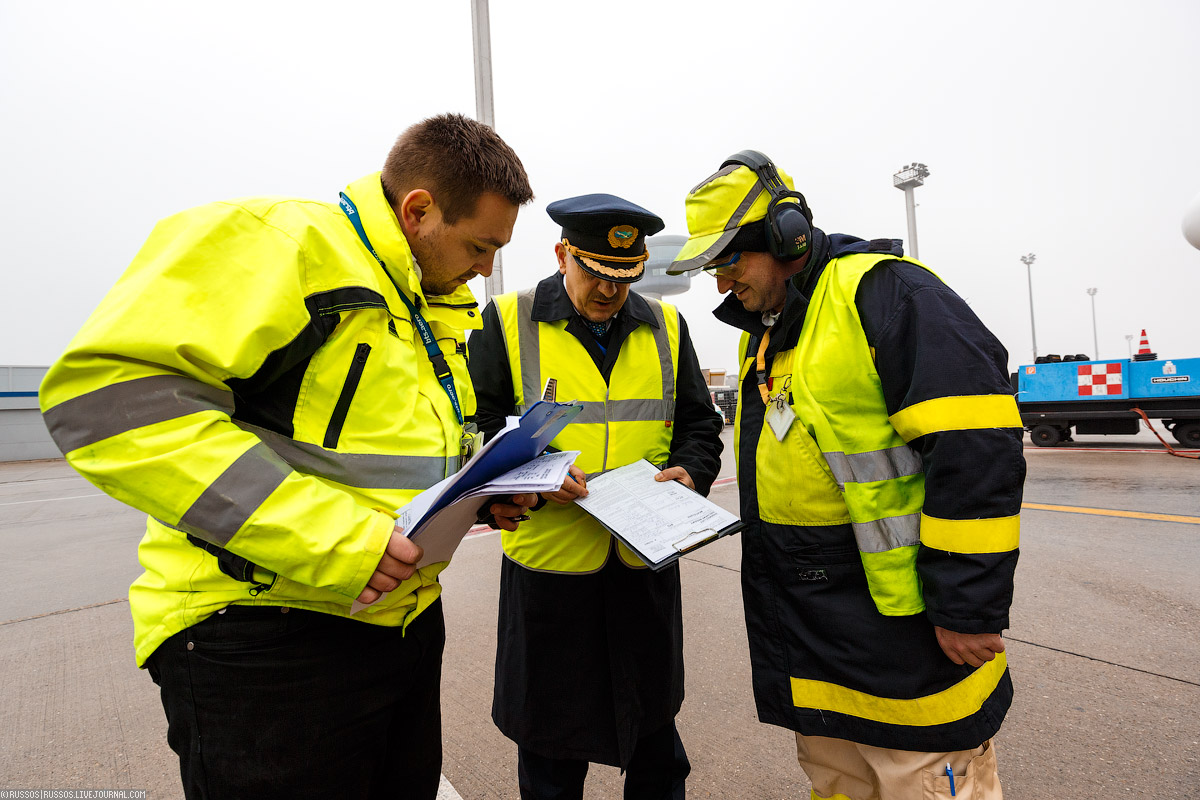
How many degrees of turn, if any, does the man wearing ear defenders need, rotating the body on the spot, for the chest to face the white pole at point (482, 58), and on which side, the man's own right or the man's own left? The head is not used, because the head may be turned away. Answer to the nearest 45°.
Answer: approximately 90° to the man's own right

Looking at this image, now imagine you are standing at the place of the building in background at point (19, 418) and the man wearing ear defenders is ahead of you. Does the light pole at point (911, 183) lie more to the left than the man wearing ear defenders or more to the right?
left

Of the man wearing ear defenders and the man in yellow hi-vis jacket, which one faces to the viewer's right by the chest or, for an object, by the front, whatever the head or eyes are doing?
the man in yellow hi-vis jacket

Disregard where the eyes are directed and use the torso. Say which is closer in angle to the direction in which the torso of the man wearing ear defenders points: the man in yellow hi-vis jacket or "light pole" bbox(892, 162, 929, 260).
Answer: the man in yellow hi-vis jacket

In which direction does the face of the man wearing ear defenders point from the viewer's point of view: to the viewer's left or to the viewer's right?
to the viewer's left

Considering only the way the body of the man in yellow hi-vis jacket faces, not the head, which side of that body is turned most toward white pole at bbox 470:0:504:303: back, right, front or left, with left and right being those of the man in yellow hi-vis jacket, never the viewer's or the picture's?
left

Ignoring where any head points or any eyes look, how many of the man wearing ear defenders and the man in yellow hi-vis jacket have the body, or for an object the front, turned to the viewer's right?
1

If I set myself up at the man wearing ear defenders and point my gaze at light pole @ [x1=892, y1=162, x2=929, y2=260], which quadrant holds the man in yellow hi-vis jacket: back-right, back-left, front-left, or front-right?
back-left

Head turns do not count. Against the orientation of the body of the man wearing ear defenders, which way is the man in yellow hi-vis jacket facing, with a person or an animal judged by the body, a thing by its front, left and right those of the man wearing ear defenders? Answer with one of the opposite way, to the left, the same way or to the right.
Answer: the opposite way

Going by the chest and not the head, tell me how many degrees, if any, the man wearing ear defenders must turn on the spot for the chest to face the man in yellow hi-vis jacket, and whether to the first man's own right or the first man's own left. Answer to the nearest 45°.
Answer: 0° — they already face them

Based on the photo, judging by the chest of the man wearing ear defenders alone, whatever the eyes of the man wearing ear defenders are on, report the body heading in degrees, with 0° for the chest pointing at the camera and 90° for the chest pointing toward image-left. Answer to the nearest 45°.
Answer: approximately 45°

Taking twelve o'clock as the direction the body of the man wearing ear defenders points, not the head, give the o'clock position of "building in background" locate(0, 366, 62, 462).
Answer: The building in background is roughly at 2 o'clock from the man wearing ear defenders.

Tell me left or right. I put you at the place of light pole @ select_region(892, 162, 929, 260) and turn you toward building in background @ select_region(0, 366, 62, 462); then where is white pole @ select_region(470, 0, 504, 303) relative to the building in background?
left

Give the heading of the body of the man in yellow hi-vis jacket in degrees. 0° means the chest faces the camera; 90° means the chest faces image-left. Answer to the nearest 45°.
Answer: approximately 270°
